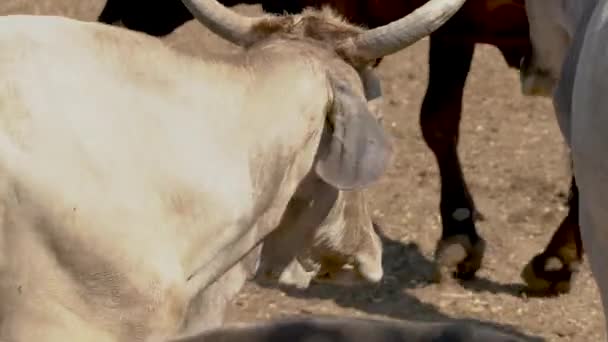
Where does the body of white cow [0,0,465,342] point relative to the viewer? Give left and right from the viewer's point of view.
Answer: facing away from the viewer and to the right of the viewer
